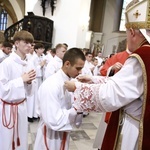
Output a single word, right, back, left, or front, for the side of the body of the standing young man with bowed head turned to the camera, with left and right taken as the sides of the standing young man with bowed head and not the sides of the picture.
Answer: right
